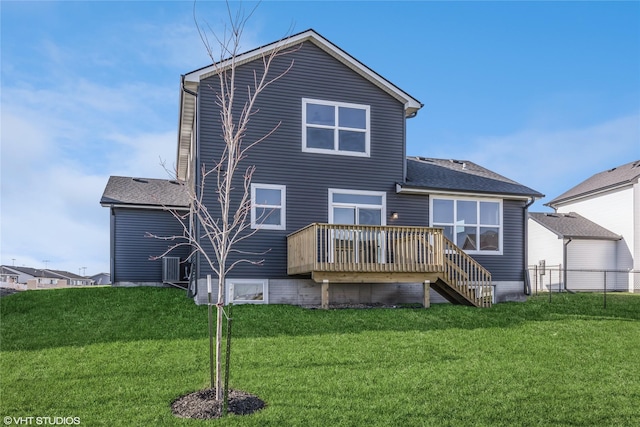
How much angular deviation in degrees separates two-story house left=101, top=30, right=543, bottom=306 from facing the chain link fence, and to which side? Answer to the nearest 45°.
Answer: approximately 45° to its right

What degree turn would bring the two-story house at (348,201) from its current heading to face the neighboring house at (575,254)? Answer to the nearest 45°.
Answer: approximately 45° to its right

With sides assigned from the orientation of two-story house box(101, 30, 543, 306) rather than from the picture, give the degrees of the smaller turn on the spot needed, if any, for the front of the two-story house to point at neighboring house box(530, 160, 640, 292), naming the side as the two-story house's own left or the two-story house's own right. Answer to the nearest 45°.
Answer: approximately 45° to the two-story house's own right

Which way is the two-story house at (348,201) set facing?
away from the camera
